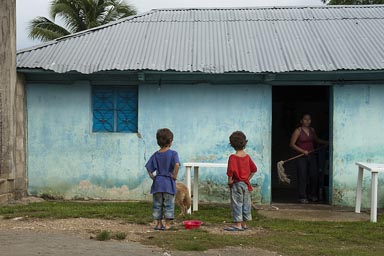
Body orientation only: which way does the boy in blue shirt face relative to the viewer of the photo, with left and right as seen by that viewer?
facing away from the viewer

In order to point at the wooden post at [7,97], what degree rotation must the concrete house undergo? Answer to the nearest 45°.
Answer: approximately 90° to its right

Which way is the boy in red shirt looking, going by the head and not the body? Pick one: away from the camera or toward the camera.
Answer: away from the camera

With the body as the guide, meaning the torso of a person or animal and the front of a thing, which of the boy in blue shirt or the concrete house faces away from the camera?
the boy in blue shirt

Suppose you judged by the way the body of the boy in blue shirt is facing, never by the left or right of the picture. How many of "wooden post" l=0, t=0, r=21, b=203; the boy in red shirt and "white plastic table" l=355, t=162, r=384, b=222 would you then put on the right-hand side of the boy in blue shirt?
2

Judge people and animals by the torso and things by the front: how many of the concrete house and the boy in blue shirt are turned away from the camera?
1

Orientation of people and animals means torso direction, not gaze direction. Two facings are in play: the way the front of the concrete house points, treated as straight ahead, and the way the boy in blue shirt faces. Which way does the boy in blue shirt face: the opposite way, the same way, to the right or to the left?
the opposite way

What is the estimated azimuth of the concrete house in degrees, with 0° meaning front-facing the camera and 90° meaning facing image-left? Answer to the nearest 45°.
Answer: approximately 0°

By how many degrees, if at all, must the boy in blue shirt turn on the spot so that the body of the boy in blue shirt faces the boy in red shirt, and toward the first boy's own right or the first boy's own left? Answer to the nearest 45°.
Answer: approximately 90° to the first boy's own right

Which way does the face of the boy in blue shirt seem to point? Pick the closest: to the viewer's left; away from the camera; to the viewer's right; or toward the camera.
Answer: away from the camera

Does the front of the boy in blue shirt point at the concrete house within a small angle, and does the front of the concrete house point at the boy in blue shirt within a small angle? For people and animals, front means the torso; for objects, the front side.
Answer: yes

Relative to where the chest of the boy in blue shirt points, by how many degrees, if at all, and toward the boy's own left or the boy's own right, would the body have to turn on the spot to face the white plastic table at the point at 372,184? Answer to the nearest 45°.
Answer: approximately 90° to the boy's own right
